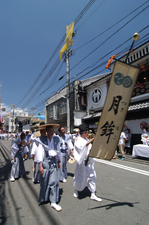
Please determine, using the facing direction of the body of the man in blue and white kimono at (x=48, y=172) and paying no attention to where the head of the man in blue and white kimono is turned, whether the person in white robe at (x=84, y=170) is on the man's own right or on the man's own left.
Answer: on the man's own left

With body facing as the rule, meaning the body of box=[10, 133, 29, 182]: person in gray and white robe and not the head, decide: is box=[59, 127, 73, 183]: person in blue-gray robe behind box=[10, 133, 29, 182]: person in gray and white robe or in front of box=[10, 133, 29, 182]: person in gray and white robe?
in front

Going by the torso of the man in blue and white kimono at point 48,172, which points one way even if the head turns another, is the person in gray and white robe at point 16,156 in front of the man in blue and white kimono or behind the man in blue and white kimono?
behind

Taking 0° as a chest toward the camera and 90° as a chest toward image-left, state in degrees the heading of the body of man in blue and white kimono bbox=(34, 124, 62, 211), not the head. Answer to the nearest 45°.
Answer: approximately 315°
